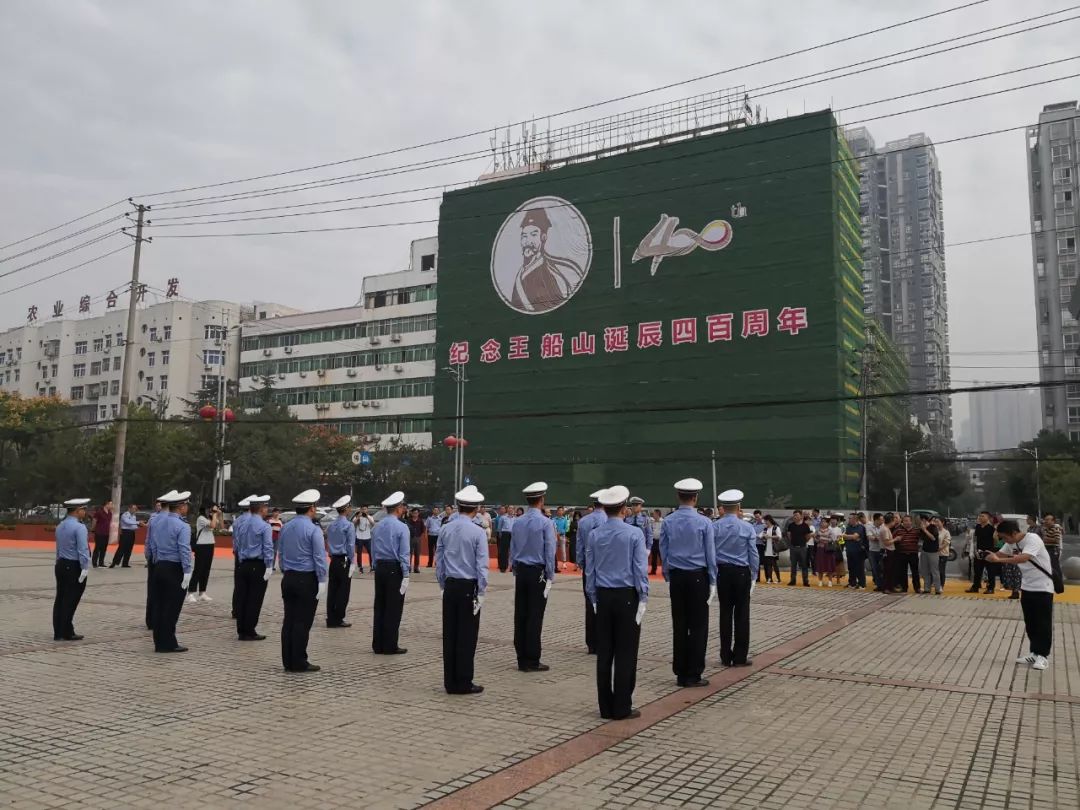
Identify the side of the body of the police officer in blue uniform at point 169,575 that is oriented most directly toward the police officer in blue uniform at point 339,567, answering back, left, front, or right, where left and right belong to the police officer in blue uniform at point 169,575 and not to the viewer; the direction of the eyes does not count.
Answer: front

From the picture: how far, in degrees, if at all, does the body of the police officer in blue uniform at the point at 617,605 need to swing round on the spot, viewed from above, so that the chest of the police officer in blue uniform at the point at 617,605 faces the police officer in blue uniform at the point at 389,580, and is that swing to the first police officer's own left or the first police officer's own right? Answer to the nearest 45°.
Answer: approximately 90° to the first police officer's own left

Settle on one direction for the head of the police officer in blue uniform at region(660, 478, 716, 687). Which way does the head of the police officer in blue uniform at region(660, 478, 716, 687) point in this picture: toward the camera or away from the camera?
away from the camera

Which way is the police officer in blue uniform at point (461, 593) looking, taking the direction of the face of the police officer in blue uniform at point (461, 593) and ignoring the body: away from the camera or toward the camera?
away from the camera

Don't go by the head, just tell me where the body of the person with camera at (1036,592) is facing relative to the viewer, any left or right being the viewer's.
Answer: facing to the left of the viewer

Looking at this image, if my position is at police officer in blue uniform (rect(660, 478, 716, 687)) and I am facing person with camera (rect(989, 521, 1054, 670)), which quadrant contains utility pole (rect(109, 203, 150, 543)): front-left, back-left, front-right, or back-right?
back-left

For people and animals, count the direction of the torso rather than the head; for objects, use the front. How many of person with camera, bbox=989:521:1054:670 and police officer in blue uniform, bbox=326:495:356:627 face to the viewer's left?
1

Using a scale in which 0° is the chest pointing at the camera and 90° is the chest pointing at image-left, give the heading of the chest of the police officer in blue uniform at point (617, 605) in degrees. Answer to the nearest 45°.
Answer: approximately 225°

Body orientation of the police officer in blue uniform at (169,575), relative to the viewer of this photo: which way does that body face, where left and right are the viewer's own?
facing away from the viewer and to the right of the viewer

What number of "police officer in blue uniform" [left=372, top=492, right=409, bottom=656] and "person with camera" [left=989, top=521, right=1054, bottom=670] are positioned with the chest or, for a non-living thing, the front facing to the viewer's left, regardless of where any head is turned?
1

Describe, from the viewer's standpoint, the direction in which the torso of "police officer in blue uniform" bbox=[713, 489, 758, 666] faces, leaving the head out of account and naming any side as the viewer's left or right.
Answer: facing away from the viewer and to the right of the viewer

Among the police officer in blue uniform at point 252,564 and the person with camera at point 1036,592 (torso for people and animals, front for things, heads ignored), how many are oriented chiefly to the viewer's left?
1

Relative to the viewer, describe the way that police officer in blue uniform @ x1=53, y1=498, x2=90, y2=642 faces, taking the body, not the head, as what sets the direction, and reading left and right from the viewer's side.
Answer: facing away from the viewer and to the right of the viewer

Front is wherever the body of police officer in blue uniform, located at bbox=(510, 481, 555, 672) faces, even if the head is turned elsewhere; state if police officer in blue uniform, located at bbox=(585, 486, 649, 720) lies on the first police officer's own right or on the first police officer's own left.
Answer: on the first police officer's own right

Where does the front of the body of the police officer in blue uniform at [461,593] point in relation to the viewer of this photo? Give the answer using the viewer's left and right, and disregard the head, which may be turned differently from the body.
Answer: facing away from the viewer and to the right of the viewer

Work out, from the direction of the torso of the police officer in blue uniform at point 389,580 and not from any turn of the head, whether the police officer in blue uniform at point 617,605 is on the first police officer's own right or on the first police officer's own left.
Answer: on the first police officer's own right
